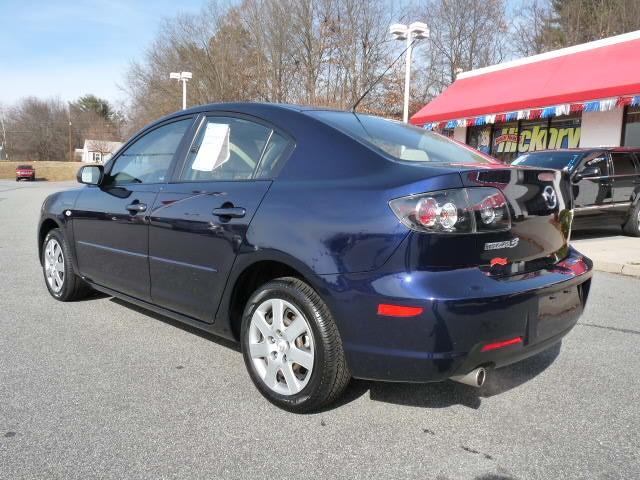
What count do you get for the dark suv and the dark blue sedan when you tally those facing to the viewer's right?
0

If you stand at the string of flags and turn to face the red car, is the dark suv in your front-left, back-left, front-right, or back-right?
back-left

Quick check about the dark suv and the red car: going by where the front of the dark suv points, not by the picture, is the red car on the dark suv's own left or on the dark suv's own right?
on the dark suv's own right

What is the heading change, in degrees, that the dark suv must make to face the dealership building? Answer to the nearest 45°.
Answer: approximately 135° to its right

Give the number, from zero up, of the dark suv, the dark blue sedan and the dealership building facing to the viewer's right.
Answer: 0

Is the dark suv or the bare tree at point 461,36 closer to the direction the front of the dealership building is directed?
the dark suv

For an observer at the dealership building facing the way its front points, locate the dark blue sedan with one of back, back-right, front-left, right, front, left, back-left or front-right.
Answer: front-left

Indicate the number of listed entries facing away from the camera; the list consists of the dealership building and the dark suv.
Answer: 0

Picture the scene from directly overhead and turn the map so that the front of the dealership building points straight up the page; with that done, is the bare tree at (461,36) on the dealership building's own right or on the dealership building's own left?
on the dealership building's own right

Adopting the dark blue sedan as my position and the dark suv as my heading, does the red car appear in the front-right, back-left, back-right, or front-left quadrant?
front-left

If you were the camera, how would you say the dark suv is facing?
facing the viewer and to the left of the viewer

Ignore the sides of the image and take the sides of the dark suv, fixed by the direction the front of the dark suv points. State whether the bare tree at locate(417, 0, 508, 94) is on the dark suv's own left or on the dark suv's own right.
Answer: on the dark suv's own right

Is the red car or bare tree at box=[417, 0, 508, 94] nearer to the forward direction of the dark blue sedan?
the red car

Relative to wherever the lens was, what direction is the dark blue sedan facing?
facing away from the viewer and to the left of the viewer

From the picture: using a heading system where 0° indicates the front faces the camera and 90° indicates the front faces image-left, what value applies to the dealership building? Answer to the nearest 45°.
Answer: approximately 45°

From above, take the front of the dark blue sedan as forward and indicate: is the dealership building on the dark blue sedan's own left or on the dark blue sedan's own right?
on the dark blue sedan's own right

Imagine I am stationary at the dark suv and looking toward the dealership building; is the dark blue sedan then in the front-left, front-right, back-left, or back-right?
back-left
